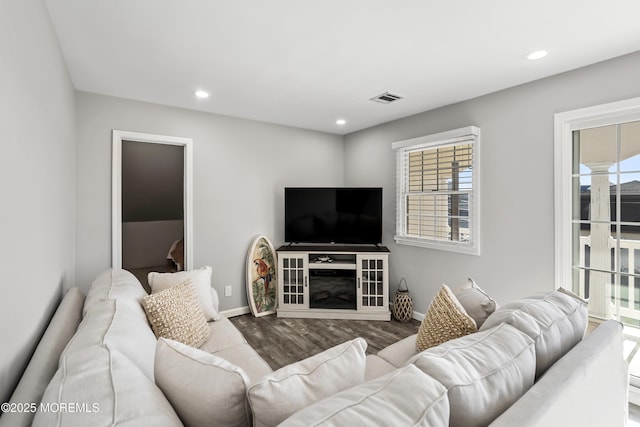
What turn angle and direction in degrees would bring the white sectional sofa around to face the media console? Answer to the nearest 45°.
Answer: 0° — it already faces it

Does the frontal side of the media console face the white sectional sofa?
yes

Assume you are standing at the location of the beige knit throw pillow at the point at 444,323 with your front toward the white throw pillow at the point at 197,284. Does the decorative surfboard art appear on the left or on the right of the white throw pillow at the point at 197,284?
right

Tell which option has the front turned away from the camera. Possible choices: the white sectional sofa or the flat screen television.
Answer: the white sectional sofa

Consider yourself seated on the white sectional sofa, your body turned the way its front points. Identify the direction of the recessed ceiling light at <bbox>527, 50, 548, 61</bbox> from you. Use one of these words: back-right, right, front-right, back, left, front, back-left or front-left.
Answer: front-right

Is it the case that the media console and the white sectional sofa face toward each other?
yes

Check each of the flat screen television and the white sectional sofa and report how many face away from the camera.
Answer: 1

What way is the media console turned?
toward the camera

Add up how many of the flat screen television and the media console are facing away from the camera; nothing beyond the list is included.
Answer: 0

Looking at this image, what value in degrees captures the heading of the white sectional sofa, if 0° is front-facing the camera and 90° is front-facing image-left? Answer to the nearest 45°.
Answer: approximately 180°

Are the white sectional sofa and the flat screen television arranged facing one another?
yes

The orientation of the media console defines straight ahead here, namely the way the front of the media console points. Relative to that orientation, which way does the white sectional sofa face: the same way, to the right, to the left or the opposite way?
the opposite way

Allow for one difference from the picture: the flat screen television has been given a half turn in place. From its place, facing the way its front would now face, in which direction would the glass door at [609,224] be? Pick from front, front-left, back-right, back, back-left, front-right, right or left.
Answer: back-right
